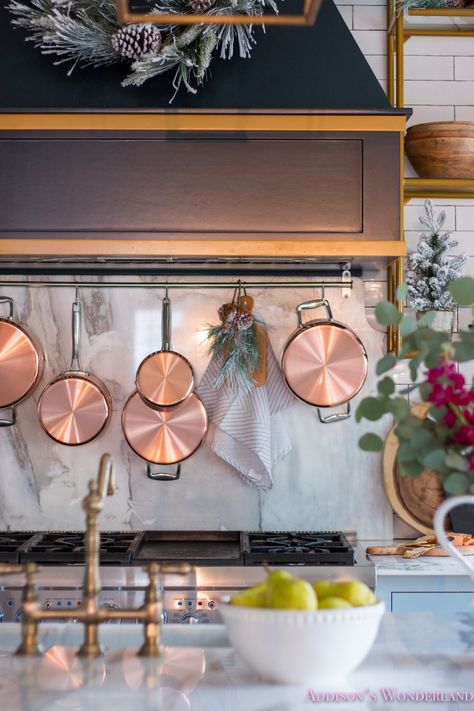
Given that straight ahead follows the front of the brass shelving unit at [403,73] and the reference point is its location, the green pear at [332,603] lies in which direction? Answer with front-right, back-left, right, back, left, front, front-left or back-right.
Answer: front

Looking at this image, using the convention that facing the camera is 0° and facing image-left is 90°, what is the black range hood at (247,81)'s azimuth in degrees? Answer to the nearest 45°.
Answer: approximately 0°

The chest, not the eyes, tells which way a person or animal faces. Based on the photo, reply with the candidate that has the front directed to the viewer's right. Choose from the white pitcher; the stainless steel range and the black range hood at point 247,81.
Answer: the white pitcher

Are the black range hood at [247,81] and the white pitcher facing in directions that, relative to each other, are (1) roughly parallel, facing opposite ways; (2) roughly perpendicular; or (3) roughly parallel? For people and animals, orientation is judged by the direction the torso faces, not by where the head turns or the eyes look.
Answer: roughly perpendicular

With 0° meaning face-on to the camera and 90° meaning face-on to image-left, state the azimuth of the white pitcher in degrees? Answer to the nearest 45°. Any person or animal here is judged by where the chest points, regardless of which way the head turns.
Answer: approximately 270°

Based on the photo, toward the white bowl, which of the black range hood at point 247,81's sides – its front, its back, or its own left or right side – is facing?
front

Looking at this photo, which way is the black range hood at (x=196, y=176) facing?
toward the camera

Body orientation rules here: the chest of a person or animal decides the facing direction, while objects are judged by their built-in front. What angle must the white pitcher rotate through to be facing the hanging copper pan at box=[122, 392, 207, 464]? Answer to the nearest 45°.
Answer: approximately 135° to its left

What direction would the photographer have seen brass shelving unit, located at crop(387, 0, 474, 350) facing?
facing the viewer

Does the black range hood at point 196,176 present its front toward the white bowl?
yes

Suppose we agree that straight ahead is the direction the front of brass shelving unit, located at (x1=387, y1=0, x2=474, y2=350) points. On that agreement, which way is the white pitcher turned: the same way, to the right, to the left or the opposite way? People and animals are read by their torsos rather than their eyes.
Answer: to the left
